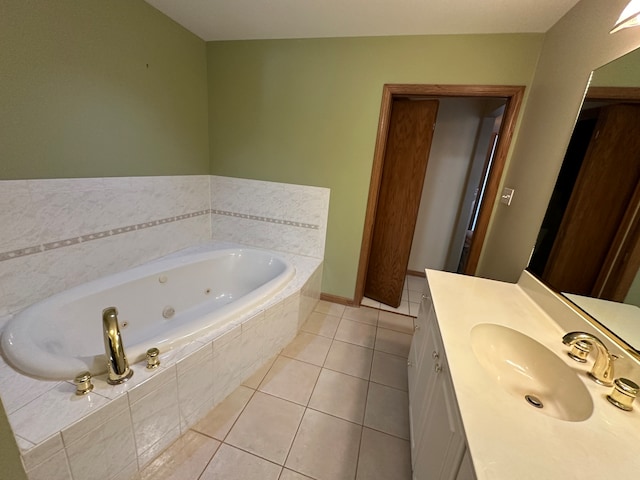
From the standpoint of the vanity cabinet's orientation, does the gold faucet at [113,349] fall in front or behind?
in front

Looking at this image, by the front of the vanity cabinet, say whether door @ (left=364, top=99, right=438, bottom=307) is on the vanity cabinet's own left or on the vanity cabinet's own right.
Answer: on the vanity cabinet's own right

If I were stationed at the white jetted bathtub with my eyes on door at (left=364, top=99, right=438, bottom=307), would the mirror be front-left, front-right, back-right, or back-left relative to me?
front-right

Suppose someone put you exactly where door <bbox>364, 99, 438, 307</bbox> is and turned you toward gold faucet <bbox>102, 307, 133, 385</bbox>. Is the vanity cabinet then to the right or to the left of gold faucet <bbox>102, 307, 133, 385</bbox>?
left

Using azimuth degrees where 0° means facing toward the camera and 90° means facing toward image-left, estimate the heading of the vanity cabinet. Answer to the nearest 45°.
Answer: approximately 90°

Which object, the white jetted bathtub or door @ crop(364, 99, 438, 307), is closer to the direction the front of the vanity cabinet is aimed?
the white jetted bathtub

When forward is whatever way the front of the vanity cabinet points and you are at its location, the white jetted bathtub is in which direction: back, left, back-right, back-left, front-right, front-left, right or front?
front

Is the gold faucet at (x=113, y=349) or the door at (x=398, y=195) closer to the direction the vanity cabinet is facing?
the gold faucet

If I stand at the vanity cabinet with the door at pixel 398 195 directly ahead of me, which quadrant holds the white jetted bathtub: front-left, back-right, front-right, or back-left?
front-left
